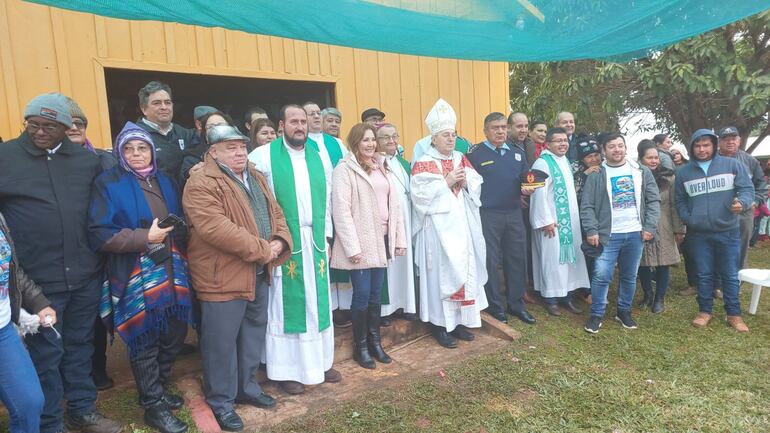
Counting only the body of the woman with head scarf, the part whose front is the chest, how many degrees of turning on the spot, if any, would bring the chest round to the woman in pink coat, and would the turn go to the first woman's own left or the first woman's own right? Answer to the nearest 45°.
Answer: approximately 45° to the first woman's own left

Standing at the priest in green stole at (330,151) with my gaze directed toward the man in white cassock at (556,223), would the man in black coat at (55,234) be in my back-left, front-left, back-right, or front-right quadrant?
back-right

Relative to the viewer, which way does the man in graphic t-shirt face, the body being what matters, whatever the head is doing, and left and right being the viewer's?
facing the viewer

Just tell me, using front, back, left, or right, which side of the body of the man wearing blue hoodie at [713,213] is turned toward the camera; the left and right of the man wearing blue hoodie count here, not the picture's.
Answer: front

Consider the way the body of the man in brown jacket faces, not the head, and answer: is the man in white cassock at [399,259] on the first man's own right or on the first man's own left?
on the first man's own left

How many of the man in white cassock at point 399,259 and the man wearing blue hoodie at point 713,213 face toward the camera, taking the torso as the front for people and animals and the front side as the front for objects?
2

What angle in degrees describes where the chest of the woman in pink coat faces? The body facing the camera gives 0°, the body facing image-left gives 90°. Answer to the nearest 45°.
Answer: approximately 315°

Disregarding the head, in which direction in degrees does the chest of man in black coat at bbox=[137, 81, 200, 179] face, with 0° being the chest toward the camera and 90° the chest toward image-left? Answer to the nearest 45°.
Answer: approximately 315°

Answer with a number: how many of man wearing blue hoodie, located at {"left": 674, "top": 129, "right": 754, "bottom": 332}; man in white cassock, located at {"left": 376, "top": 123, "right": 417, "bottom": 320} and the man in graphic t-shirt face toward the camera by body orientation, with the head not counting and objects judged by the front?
3

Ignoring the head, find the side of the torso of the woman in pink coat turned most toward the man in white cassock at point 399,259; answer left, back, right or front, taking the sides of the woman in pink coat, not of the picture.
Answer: left
